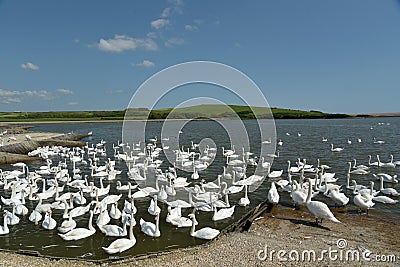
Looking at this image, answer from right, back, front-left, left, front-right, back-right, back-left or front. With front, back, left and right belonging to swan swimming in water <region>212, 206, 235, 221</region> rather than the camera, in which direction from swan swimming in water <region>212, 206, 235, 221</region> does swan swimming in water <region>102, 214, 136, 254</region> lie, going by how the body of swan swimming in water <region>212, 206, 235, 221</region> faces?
front-left

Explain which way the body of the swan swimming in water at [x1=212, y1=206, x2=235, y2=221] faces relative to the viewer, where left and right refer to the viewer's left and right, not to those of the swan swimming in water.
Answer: facing to the left of the viewer

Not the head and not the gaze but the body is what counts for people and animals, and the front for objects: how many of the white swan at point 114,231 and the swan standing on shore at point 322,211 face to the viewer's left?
1

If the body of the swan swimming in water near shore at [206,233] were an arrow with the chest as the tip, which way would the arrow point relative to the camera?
to the viewer's left

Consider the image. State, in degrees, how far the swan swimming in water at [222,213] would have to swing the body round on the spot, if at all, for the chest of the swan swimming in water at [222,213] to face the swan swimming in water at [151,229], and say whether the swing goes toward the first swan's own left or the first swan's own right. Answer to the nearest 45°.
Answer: approximately 45° to the first swan's own left

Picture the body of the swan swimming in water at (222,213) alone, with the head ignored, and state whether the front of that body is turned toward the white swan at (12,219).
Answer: yes
